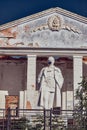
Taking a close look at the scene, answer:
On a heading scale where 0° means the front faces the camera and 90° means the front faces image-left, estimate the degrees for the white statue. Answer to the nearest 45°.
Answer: approximately 0°
